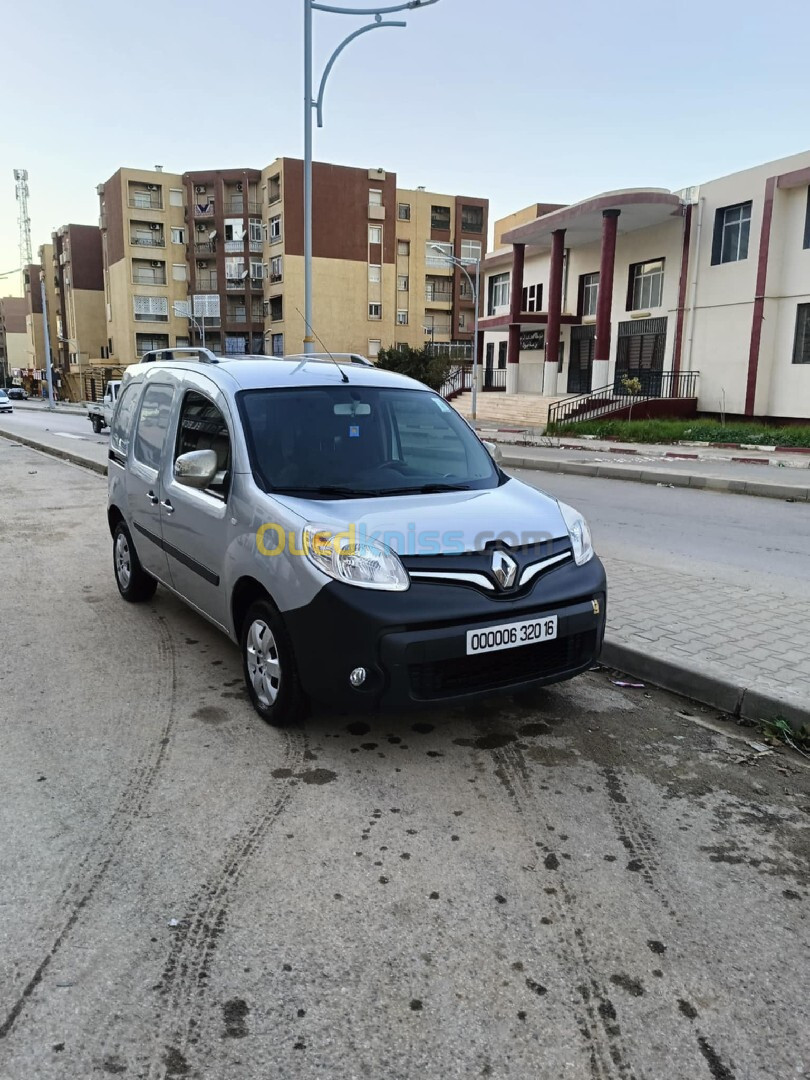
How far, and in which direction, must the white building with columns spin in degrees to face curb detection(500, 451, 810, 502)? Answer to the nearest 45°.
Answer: approximately 45° to its left

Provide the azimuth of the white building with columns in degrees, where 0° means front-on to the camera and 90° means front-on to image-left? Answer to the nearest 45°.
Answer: approximately 45°
